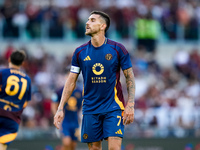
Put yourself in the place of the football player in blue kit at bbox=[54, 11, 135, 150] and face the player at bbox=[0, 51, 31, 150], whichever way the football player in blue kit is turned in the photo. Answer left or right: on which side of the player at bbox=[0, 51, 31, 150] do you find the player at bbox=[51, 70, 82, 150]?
right

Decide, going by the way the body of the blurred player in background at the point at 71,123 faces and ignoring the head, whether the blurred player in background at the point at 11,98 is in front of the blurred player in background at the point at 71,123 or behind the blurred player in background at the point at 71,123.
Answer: in front
